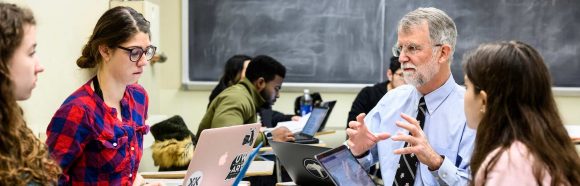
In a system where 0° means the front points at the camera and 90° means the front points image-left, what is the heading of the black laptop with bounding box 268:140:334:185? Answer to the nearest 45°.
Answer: approximately 225°

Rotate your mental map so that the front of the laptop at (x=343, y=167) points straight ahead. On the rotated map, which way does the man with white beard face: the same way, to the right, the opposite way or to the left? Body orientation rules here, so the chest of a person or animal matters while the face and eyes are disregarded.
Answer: to the right

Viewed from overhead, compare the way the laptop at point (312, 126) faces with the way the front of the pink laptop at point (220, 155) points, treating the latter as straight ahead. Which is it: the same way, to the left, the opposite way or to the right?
to the left

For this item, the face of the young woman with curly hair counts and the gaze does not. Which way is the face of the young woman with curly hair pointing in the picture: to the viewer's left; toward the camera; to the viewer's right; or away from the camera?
to the viewer's right

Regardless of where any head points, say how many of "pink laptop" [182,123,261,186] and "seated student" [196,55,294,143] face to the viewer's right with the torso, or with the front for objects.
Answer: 1

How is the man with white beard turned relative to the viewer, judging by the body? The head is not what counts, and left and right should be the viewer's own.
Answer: facing the viewer and to the left of the viewer

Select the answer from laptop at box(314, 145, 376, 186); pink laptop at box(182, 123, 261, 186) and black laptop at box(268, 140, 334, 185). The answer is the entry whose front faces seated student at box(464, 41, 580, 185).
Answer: the laptop

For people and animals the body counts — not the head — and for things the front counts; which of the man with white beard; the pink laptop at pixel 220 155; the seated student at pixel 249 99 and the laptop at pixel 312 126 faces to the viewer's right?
the seated student

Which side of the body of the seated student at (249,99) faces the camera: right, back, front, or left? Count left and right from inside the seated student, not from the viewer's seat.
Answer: right

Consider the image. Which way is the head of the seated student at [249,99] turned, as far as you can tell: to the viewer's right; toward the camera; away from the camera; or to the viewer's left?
to the viewer's right

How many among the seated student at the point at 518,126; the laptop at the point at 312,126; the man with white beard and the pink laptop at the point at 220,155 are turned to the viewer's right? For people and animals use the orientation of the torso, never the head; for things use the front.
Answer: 0

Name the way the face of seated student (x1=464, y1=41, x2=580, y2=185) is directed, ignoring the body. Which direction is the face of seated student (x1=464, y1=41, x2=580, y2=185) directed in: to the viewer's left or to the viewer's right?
to the viewer's left

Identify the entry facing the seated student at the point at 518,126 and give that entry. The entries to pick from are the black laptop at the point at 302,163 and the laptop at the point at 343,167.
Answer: the laptop

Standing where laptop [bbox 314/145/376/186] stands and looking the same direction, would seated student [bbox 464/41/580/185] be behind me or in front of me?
in front

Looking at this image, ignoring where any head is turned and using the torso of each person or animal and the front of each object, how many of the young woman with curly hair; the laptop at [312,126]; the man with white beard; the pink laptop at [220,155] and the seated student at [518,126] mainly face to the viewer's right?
1
